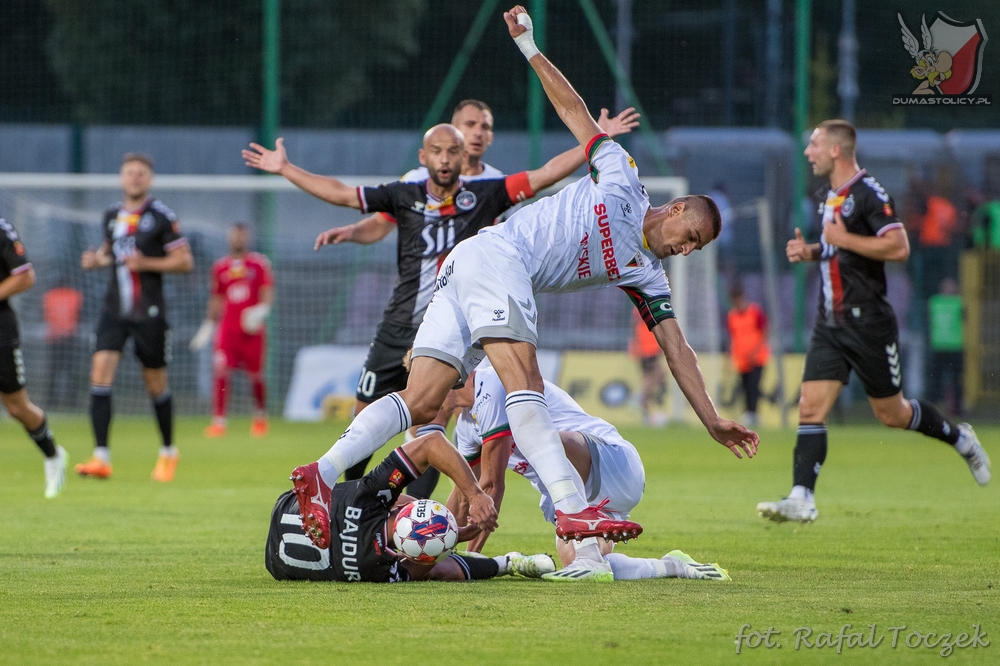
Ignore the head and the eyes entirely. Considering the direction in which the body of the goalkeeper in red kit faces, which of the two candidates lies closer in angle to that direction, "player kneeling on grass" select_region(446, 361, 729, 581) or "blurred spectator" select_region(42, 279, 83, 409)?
the player kneeling on grass

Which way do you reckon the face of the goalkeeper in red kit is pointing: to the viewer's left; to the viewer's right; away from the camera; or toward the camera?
toward the camera

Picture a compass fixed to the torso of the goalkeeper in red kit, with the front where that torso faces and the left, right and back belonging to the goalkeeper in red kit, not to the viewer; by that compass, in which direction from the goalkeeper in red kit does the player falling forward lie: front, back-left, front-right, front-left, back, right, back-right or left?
front

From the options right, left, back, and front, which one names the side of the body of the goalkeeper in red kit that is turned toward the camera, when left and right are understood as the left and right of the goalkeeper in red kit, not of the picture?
front

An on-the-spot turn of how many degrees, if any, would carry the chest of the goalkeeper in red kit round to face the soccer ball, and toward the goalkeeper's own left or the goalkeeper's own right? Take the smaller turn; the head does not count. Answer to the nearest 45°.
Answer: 0° — they already face it

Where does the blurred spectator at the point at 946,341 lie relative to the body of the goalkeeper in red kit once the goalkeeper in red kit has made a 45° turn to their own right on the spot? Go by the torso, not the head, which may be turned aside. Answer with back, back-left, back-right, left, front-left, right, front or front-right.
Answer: back-left

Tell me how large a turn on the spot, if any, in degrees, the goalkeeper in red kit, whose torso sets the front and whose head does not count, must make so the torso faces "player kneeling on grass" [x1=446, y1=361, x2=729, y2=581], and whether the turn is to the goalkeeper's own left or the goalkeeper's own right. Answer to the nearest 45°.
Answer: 0° — they already face them

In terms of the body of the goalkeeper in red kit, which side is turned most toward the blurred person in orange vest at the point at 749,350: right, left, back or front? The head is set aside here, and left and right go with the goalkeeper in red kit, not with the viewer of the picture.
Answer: left

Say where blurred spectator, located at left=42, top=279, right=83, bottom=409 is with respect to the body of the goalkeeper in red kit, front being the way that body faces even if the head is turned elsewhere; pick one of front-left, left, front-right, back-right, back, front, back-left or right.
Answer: back-right

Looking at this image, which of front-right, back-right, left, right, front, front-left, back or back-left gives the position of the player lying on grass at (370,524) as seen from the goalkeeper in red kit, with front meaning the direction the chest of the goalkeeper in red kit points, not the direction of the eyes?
front

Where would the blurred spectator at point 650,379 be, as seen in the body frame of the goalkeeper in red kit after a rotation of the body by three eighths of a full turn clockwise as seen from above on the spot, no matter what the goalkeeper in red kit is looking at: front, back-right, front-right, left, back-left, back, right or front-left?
back-right

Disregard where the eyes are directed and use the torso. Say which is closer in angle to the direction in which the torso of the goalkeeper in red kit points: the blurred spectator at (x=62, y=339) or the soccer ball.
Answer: the soccer ball

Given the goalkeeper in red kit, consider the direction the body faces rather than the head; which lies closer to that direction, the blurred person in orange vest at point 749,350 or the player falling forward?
the player falling forward

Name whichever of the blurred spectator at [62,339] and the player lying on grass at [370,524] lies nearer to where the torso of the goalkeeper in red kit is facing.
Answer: the player lying on grass

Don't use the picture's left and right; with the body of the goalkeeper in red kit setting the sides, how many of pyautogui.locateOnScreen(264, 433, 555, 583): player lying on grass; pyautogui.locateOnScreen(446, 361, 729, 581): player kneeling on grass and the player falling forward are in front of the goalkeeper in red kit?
3
